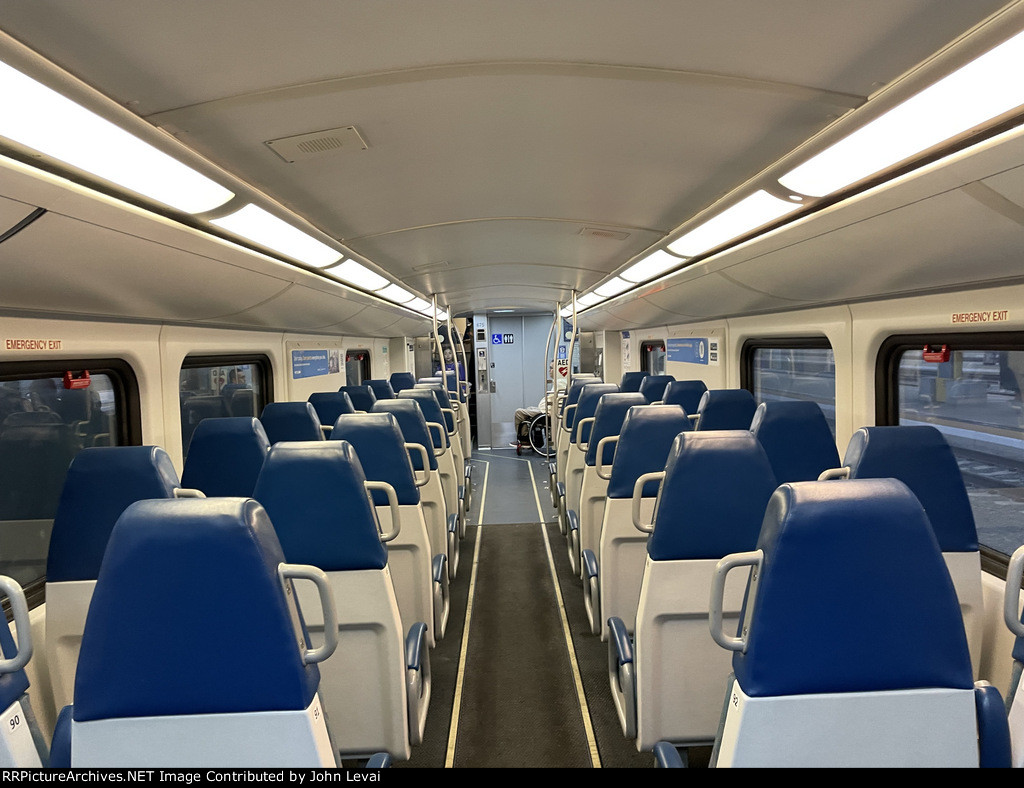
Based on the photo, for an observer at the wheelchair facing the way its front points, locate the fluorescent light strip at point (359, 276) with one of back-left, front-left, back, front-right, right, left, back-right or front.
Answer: left

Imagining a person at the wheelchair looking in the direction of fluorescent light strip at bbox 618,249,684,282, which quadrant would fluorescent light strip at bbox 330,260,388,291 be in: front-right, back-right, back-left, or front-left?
front-right

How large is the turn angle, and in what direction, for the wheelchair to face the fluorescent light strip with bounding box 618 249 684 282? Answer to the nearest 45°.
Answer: approximately 90° to its left

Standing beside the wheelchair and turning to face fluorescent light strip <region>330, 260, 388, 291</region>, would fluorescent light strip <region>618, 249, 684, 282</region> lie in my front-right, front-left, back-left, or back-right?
front-left

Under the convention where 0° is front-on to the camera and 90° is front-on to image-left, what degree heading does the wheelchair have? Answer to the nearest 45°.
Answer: approximately 90°
